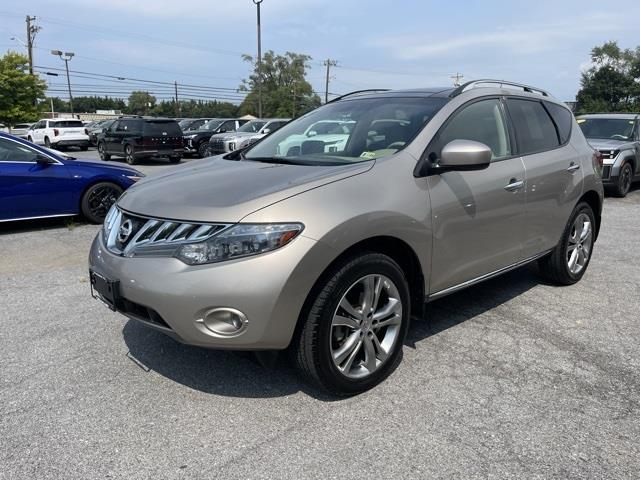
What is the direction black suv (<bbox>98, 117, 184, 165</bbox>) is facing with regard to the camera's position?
facing away from the viewer and to the left of the viewer

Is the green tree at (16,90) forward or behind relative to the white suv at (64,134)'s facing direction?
forward

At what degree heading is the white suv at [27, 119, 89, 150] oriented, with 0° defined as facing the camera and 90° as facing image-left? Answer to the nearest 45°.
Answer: approximately 135°

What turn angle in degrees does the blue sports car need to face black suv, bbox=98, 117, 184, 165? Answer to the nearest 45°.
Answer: approximately 90° to its left

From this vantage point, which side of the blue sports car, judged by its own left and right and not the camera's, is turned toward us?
right

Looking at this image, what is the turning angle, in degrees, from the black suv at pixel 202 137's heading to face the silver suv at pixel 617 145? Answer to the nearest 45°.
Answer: approximately 90° to its left

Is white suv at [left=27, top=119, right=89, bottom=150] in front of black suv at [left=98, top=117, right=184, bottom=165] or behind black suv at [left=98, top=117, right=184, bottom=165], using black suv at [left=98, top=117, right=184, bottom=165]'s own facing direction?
in front

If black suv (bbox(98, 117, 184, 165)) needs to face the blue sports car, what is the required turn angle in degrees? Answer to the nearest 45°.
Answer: approximately 135° to its left
